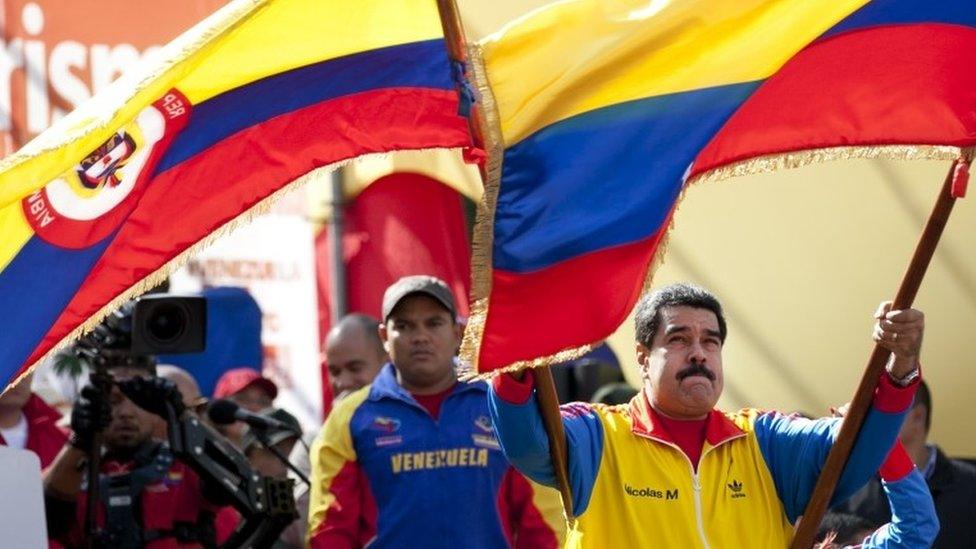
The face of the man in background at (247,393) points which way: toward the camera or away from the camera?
toward the camera

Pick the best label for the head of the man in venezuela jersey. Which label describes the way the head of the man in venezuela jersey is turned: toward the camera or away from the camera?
toward the camera

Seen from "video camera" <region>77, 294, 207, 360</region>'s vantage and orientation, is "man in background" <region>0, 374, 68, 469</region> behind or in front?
behind

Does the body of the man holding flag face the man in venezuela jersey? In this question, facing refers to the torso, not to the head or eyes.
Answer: no

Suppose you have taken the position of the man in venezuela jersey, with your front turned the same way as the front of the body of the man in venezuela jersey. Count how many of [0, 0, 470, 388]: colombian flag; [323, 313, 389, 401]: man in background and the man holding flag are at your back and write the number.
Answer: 1

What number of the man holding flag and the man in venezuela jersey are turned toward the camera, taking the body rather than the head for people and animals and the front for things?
2

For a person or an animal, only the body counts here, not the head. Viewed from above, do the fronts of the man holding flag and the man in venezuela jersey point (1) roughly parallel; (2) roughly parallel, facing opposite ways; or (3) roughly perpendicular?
roughly parallel

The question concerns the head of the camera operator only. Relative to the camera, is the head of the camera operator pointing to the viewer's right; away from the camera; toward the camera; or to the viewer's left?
toward the camera

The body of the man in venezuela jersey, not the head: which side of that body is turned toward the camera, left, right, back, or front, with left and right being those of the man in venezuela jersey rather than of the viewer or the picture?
front

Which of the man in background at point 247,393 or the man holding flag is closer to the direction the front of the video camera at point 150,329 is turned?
the man holding flag

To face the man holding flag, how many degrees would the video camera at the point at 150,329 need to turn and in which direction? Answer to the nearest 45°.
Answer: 0° — it already faces them

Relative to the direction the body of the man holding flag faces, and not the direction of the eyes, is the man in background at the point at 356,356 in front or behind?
behind
